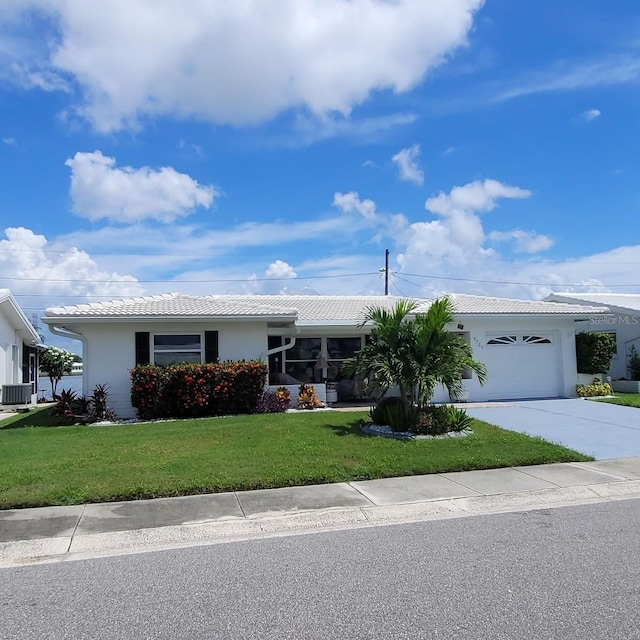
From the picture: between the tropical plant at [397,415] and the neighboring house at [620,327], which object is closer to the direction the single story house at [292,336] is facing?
the tropical plant

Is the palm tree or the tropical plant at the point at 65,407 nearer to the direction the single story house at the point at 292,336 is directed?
the palm tree

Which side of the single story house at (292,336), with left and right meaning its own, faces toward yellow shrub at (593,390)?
left

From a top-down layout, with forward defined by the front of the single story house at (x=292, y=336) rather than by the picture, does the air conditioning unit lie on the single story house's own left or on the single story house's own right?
on the single story house's own right

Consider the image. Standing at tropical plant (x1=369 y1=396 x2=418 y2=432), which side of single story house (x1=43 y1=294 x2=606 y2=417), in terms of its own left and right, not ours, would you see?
front

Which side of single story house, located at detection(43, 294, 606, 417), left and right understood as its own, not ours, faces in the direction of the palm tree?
front

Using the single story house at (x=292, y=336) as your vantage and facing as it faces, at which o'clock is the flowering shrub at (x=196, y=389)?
The flowering shrub is roughly at 1 o'clock from the single story house.

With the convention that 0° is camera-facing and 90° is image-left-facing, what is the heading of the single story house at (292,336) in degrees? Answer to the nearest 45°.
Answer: approximately 0°

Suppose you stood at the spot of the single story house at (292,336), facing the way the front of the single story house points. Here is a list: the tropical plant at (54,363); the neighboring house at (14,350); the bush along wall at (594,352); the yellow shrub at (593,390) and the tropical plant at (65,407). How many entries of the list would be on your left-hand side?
2

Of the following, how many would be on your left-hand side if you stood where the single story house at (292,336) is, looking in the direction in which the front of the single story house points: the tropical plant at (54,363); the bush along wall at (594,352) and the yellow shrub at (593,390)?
2

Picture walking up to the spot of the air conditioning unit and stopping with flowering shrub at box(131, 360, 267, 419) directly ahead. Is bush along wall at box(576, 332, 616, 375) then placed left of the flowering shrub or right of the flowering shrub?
left

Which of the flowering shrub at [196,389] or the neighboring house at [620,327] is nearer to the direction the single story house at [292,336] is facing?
the flowering shrub

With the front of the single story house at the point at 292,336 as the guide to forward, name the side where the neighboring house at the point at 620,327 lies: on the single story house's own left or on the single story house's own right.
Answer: on the single story house's own left

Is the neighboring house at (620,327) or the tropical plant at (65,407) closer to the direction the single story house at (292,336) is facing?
the tropical plant
